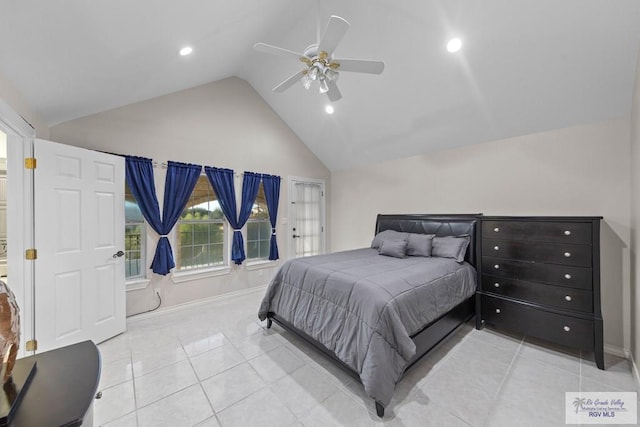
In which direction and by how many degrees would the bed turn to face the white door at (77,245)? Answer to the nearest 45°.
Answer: approximately 45° to its right

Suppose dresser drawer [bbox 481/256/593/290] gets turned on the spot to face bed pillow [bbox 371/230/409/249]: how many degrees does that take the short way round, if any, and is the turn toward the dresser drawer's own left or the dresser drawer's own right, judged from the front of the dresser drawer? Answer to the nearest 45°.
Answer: approximately 45° to the dresser drawer's own right

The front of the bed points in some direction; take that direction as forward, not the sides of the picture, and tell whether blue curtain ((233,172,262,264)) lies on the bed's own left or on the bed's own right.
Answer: on the bed's own right

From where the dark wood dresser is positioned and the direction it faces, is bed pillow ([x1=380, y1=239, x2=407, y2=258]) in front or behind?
in front

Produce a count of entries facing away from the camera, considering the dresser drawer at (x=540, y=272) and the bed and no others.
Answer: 0

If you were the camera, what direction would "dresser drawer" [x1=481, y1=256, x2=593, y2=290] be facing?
facing the viewer and to the left of the viewer

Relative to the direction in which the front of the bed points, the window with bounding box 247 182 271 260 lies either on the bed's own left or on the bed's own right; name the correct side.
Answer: on the bed's own right

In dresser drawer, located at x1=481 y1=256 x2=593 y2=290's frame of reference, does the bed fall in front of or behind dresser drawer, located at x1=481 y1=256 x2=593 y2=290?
in front

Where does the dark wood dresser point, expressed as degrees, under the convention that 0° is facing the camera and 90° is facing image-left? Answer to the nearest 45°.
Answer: approximately 45°
